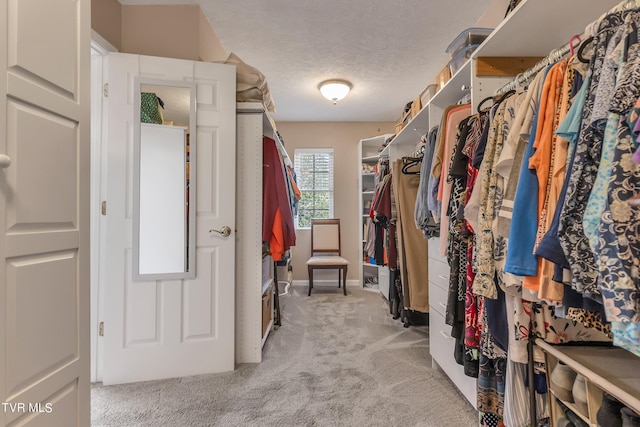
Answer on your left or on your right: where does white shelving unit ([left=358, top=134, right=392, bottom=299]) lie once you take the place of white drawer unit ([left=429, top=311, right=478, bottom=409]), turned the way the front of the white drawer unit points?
on your right

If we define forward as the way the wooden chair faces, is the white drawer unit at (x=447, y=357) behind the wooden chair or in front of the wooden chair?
in front

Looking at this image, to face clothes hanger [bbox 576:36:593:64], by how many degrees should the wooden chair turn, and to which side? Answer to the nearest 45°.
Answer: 0° — it already faces it

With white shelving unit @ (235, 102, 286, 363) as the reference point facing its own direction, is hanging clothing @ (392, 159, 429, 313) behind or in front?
in front

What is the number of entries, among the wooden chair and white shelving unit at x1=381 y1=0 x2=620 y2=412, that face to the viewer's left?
1

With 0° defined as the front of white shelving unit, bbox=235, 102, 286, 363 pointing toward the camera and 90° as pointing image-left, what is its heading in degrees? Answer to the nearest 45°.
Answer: approximately 270°

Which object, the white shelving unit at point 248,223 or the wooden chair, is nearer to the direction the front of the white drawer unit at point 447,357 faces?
the white shelving unit

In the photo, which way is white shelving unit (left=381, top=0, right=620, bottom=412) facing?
to the viewer's left

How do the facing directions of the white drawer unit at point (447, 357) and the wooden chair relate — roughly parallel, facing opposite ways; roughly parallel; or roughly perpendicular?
roughly perpendicular
